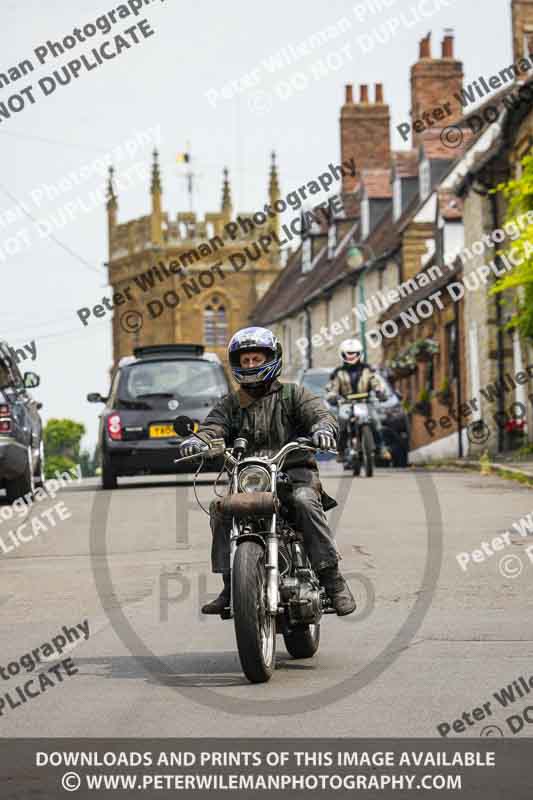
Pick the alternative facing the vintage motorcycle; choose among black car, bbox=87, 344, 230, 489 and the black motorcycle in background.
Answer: the black motorcycle in background

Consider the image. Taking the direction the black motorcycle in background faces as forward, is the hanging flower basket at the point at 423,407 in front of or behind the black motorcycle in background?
behind

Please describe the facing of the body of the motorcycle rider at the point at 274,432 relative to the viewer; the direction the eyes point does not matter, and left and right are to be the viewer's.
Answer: facing the viewer

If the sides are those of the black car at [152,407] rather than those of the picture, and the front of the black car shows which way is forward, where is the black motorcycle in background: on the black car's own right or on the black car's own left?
on the black car's own right

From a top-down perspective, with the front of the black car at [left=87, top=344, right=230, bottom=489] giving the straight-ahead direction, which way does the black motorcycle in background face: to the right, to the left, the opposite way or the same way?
the opposite way

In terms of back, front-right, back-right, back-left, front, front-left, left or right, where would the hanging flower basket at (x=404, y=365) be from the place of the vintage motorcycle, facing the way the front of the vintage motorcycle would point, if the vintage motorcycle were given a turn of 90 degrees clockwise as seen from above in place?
right

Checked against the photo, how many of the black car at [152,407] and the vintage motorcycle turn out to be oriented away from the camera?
1

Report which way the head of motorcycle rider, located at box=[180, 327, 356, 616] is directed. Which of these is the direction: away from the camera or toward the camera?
toward the camera

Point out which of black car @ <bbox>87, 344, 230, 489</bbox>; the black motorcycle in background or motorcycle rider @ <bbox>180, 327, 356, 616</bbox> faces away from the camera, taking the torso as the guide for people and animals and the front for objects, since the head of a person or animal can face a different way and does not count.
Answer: the black car

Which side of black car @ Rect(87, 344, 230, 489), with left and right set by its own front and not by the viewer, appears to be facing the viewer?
back

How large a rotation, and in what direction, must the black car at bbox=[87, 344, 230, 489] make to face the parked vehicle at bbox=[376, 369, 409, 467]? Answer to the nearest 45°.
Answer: approximately 45° to its right

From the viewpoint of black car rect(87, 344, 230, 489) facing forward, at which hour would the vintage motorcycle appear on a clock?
The vintage motorcycle is roughly at 6 o'clock from the black car.

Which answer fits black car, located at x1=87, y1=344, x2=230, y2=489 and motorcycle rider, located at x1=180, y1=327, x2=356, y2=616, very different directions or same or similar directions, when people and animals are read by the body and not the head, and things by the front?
very different directions

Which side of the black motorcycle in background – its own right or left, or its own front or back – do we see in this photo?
front

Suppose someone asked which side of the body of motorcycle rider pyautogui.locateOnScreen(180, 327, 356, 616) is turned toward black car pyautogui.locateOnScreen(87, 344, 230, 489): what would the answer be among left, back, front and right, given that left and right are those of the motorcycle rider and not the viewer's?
back

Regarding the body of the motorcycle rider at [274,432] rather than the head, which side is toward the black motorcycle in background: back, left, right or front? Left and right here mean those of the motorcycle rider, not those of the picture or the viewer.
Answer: back
